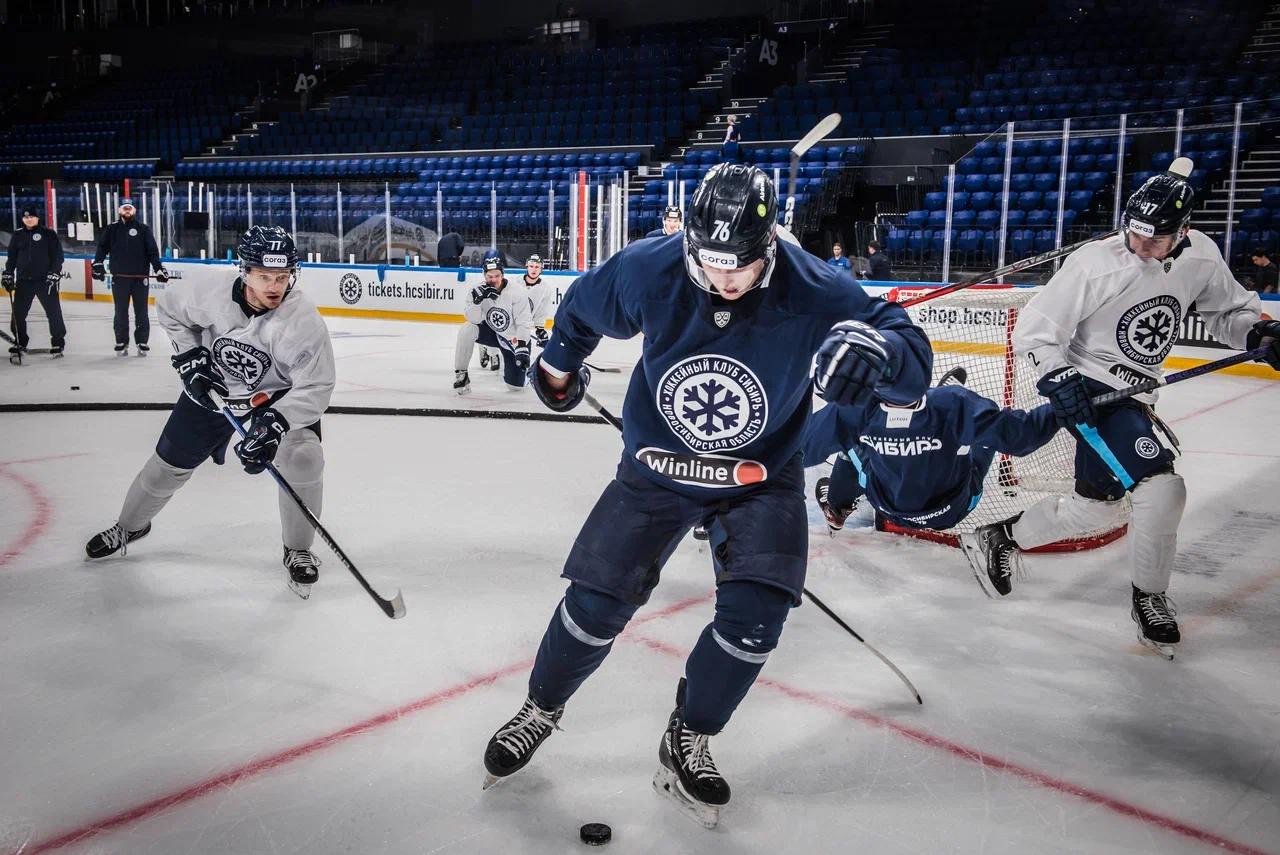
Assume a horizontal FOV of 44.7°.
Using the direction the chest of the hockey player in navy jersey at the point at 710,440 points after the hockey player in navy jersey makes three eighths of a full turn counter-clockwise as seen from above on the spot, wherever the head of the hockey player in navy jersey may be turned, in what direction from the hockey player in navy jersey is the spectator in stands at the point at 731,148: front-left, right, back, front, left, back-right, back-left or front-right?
front-left

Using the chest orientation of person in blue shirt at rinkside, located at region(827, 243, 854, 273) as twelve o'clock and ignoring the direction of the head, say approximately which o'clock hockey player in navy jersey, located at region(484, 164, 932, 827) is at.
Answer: The hockey player in navy jersey is roughly at 12 o'clock from the person in blue shirt at rinkside.

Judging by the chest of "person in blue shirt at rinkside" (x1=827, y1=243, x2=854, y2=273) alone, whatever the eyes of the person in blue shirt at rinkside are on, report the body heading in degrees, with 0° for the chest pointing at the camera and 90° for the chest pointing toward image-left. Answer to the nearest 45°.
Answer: approximately 0°

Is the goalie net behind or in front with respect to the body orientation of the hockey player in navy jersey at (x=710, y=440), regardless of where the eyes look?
behind

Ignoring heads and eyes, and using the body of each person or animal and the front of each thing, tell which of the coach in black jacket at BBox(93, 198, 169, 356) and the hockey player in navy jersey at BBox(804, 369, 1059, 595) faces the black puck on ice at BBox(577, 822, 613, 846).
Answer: the coach in black jacket

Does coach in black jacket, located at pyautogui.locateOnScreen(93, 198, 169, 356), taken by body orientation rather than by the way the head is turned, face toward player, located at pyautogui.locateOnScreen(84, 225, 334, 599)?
yes

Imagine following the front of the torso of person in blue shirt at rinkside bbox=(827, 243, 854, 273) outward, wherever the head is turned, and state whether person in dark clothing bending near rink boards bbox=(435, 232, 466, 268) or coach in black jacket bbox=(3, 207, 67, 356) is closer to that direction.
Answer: the coach in black jacket

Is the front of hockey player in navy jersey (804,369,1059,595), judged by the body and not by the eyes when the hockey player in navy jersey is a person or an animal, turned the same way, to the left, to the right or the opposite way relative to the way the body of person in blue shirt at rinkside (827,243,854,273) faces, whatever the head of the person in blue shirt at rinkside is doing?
the opposite way

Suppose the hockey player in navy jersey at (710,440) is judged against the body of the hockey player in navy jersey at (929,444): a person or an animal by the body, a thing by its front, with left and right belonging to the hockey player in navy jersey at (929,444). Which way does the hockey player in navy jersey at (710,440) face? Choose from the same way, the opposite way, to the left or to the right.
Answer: the opposite way

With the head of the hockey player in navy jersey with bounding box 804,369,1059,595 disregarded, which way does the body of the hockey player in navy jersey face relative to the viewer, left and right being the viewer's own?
facing away from the viewer

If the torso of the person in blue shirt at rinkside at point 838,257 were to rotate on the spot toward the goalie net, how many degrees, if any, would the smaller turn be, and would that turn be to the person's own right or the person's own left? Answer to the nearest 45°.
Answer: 0° — they already face it
